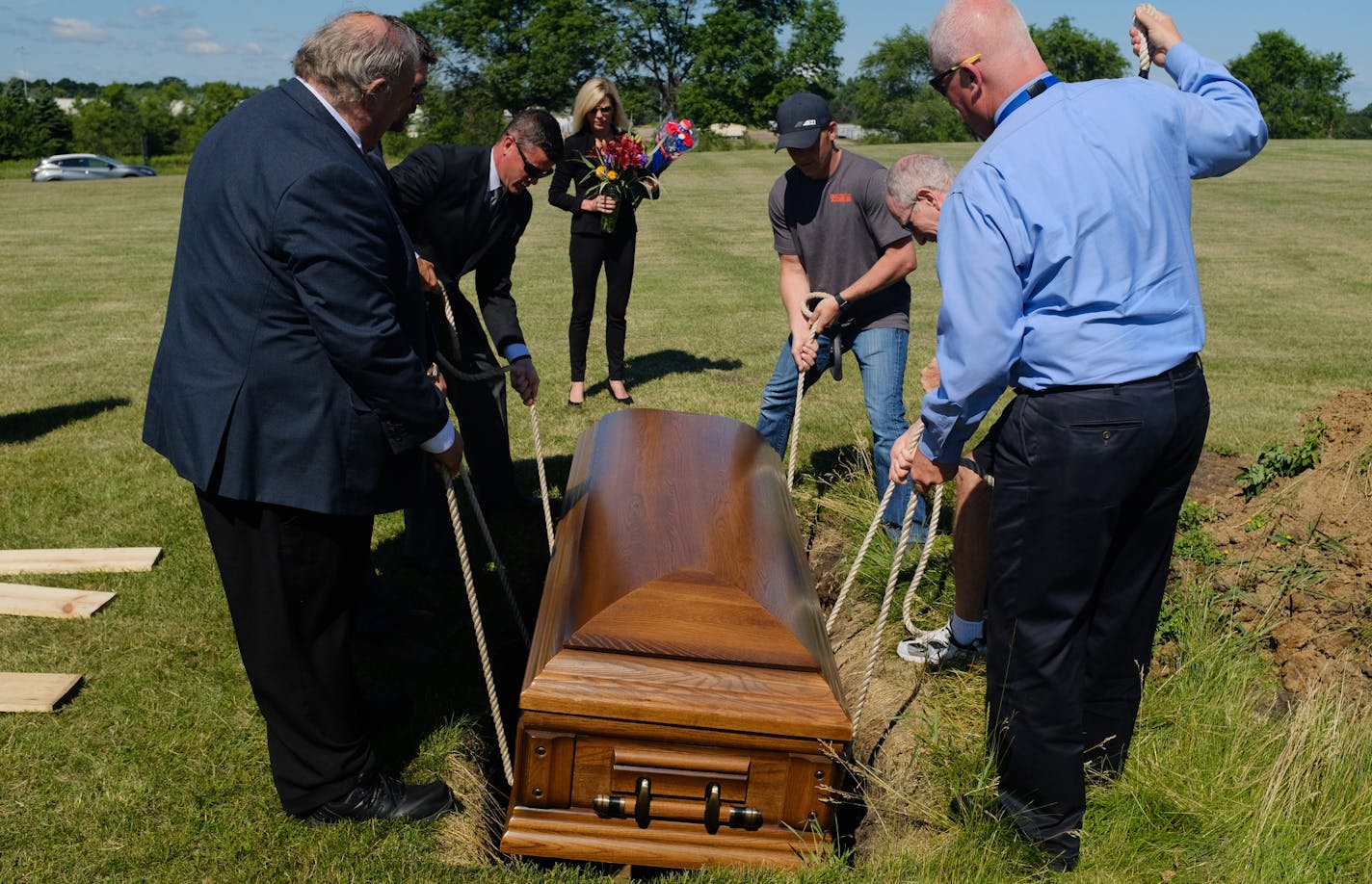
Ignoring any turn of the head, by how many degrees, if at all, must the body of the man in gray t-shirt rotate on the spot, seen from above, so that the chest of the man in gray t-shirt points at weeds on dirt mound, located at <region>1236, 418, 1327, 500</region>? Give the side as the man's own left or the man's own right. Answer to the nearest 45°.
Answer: approximately 135° to the man's own left

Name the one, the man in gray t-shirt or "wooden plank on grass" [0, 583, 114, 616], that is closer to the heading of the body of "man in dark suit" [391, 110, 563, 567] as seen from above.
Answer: the man in gray t-shirt

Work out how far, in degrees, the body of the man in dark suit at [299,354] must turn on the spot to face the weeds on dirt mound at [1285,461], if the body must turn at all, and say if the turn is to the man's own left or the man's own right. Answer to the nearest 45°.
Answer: approximately 45° to the man's own right

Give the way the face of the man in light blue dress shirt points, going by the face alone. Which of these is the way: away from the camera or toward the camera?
away from the camera

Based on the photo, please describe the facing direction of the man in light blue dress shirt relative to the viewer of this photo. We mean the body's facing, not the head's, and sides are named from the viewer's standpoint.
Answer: facing away from the viewer and to the left of the viewer

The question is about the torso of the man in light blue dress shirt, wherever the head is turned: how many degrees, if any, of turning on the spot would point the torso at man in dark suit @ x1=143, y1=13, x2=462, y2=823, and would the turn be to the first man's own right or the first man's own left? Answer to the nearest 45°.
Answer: approximately 45° to the first man's own left

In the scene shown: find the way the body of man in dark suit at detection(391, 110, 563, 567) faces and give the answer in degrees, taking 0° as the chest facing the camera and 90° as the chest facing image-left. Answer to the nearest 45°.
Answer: approximately 315°

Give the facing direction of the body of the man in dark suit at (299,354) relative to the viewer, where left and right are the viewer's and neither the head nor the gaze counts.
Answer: facing away from the viewer and to the right of the viewer

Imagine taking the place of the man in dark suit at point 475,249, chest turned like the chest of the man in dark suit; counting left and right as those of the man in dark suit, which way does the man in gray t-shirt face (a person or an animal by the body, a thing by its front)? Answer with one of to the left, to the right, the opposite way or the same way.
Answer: to the right

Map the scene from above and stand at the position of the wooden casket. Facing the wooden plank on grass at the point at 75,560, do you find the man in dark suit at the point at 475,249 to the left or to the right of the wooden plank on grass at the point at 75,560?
right

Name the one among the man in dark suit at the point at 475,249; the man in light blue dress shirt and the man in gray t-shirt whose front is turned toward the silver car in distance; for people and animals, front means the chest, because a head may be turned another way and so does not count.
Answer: the man in light blue dress shirt
